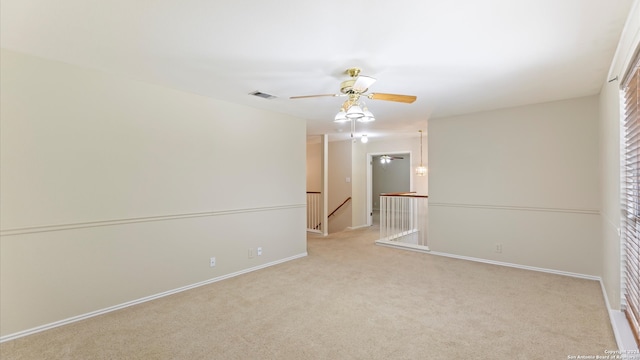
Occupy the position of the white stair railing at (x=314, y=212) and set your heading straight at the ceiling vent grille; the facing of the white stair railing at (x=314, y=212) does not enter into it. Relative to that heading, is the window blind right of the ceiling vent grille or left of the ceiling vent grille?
left

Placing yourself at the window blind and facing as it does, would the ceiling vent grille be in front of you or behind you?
in front

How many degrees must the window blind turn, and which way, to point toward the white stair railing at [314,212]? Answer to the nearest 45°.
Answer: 0° — it already faces it

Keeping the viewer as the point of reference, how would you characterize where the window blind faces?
facing to the left of the viewer

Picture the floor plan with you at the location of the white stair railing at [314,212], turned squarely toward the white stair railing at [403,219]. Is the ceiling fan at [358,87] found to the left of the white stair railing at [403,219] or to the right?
right

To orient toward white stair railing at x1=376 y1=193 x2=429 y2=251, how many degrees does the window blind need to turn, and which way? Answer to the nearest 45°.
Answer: approximately 45° to its right
